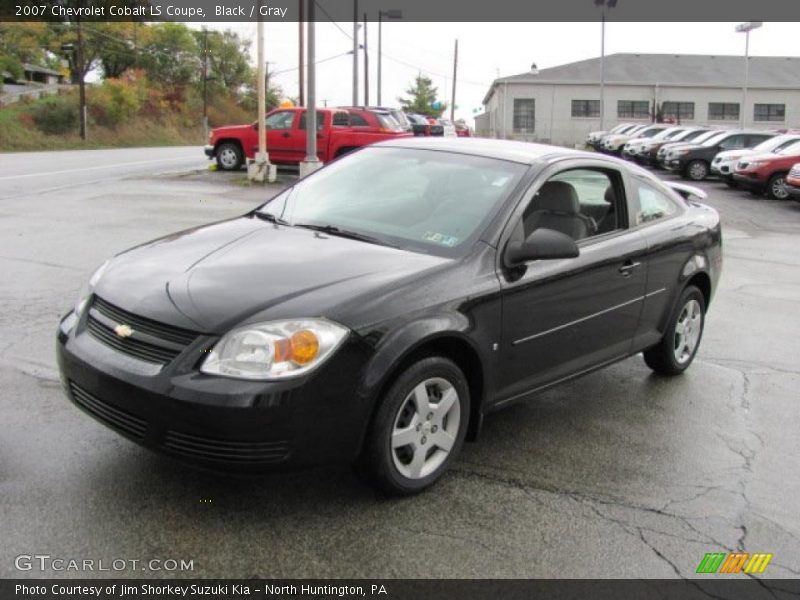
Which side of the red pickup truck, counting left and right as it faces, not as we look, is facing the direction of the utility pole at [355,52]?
right

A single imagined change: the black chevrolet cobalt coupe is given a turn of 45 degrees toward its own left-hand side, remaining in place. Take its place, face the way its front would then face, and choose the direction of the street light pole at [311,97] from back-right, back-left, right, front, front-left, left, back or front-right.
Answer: back

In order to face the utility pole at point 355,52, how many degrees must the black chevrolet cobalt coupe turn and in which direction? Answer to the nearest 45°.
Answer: approximately 135° to its right

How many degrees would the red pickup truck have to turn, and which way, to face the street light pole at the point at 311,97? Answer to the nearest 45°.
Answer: approximately 90° to its left

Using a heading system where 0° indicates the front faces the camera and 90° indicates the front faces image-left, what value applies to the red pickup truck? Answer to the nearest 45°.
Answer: approximately 90°

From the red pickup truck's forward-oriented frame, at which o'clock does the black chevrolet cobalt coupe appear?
The black chevrolet cobalt coupe is roughly at 9 o'clock from the red pickup truck.

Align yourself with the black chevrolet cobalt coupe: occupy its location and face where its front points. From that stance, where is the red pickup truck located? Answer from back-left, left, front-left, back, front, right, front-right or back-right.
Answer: back-right
